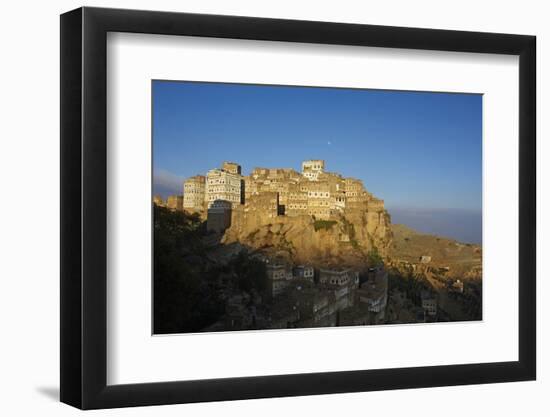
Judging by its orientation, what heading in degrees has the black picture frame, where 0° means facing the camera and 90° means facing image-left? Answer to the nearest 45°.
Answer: approximately 315°
